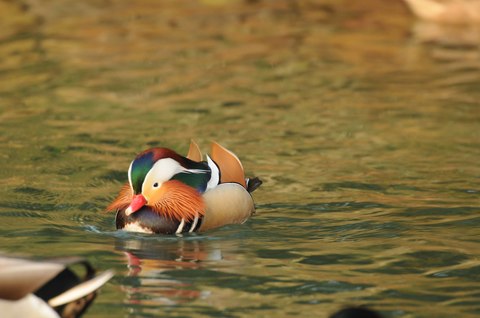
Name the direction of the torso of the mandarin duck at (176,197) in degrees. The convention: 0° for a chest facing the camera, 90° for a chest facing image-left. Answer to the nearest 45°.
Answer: approximately 45°

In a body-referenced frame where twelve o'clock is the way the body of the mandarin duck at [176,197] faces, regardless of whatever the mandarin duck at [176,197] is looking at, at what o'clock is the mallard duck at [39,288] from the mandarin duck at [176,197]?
the mallard duck at [39,288] is roughly at 11 o'clock from the mandarin duck at [176,197].

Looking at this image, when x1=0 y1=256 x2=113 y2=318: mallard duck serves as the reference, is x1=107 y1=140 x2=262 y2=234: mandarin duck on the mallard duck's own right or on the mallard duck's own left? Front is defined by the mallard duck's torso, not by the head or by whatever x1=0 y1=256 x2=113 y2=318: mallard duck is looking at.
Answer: on the mallard duck's own right

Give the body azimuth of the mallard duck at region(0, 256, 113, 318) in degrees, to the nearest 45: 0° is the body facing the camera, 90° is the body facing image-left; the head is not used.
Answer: approximately 90°
